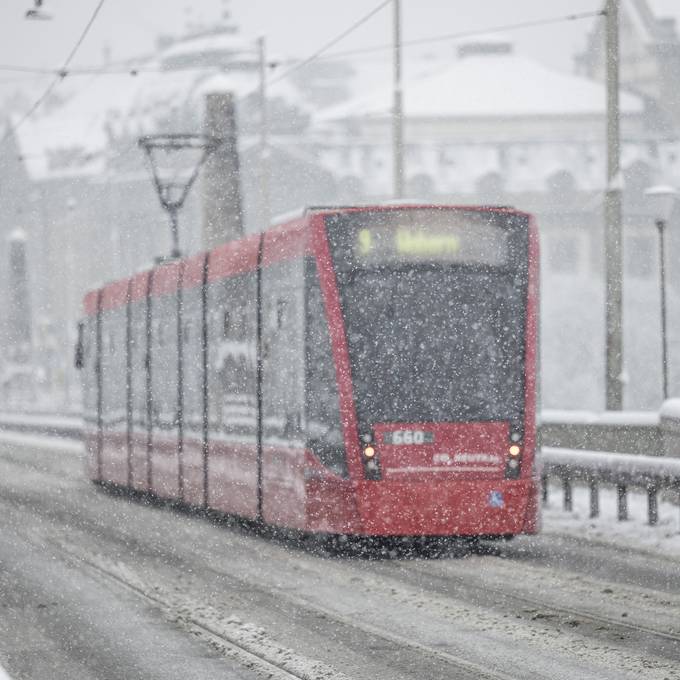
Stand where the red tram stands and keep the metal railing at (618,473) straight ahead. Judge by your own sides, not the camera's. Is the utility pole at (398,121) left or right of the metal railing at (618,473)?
left

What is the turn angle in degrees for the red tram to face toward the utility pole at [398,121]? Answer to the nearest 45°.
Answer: approximately 135° to its left

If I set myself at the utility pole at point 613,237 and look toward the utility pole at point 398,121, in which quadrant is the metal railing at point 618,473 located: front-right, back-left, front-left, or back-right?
back-left

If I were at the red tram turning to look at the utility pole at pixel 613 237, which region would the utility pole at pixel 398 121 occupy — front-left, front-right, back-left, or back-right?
front-left

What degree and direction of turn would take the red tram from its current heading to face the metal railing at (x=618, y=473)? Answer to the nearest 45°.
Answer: approximately 90° to its left

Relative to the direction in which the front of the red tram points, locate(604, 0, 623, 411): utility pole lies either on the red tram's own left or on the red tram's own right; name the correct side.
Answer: on the red tram's own left
